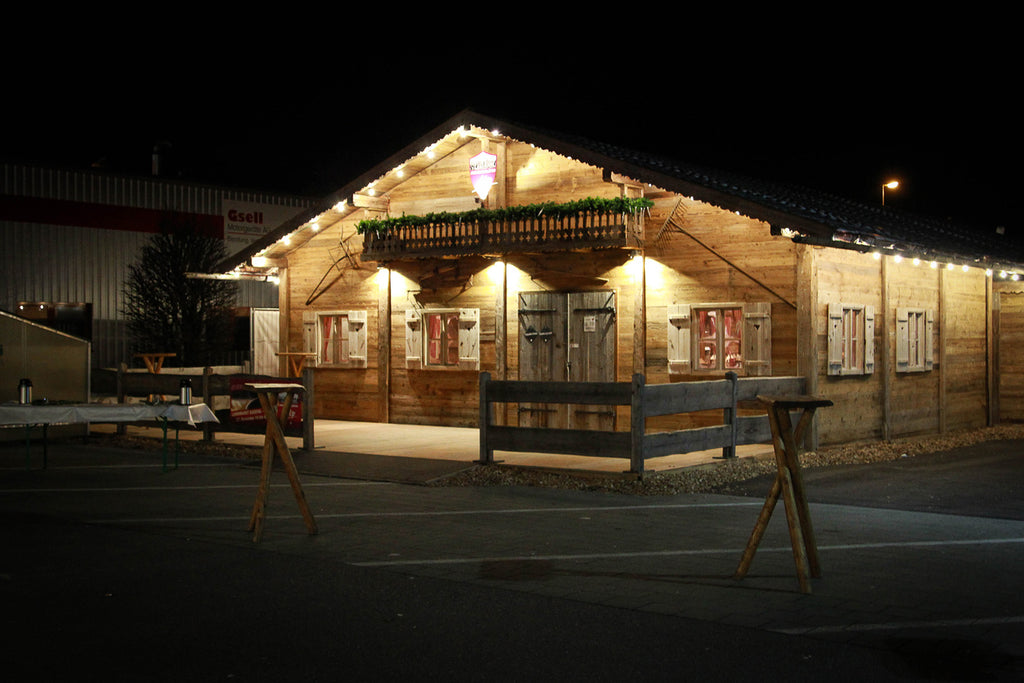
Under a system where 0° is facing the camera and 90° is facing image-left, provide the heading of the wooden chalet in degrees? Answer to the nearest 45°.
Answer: approximately 45°

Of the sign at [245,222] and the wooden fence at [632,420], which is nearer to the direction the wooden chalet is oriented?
the wooden fence

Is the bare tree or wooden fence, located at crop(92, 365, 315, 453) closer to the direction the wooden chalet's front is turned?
the wooden fence

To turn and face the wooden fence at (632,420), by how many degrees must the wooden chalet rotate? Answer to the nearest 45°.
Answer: approximately 45° to its left

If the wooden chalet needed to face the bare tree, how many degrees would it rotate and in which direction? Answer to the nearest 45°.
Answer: approximately 90° to its right

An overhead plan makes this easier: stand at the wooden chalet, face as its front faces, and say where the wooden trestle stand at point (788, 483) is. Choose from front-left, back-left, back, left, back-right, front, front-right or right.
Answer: front-left

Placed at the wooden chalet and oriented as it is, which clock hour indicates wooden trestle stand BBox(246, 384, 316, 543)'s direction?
The wooden trestle stand is roughly at 11 o'clock from the wooden chalet.

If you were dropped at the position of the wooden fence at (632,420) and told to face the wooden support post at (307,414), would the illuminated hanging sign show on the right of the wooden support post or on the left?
right

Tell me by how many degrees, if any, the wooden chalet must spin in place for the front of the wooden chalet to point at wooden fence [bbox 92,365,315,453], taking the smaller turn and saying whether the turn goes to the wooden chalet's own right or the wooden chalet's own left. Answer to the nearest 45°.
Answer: approximately 45° to the wooden chalet's own right

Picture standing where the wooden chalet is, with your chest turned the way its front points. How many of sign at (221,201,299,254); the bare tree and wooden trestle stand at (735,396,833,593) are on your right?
2

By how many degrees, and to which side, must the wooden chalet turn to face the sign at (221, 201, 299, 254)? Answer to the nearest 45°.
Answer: approximately 90° to its right
